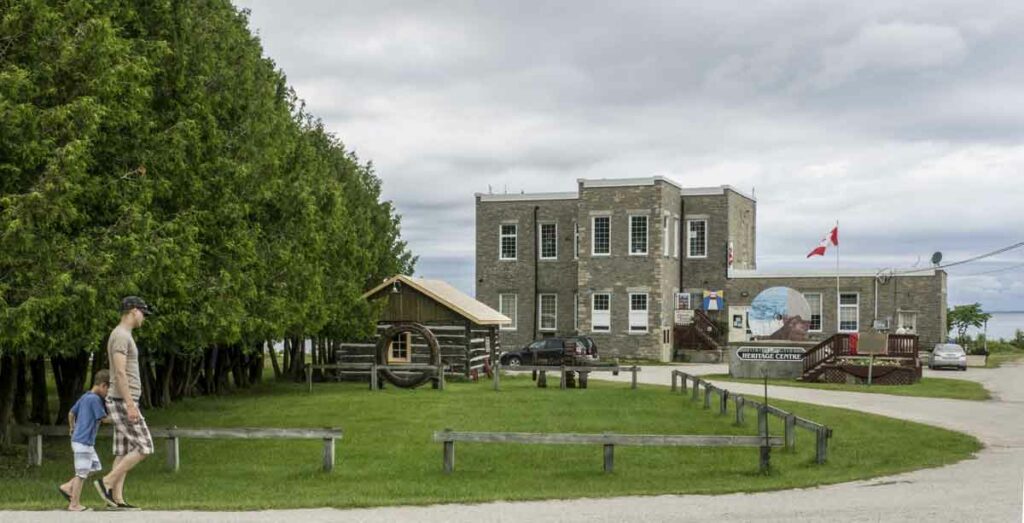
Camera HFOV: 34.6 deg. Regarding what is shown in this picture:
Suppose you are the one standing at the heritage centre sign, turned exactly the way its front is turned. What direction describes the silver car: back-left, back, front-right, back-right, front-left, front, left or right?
back-left

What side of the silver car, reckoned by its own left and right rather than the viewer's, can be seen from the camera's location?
front

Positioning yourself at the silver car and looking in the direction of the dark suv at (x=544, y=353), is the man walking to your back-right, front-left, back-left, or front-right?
front-left

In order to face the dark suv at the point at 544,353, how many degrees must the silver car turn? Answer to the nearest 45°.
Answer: approximately 90° to its right

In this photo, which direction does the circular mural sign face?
toward the camera

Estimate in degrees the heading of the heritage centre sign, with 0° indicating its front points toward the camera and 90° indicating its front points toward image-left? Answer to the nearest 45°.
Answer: approximately 0°

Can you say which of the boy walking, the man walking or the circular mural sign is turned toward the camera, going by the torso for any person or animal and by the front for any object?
the circular mural sign

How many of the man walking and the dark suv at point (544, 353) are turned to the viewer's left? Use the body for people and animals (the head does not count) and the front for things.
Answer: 1

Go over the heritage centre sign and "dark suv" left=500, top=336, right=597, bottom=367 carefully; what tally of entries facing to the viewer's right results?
0

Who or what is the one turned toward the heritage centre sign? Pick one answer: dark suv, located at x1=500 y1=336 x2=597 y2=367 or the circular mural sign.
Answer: the circular mural sign

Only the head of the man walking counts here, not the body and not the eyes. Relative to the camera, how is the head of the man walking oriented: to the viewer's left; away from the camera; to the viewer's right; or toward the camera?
to the viewer's right

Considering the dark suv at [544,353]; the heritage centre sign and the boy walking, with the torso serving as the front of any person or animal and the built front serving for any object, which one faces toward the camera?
the heritage centre sign
